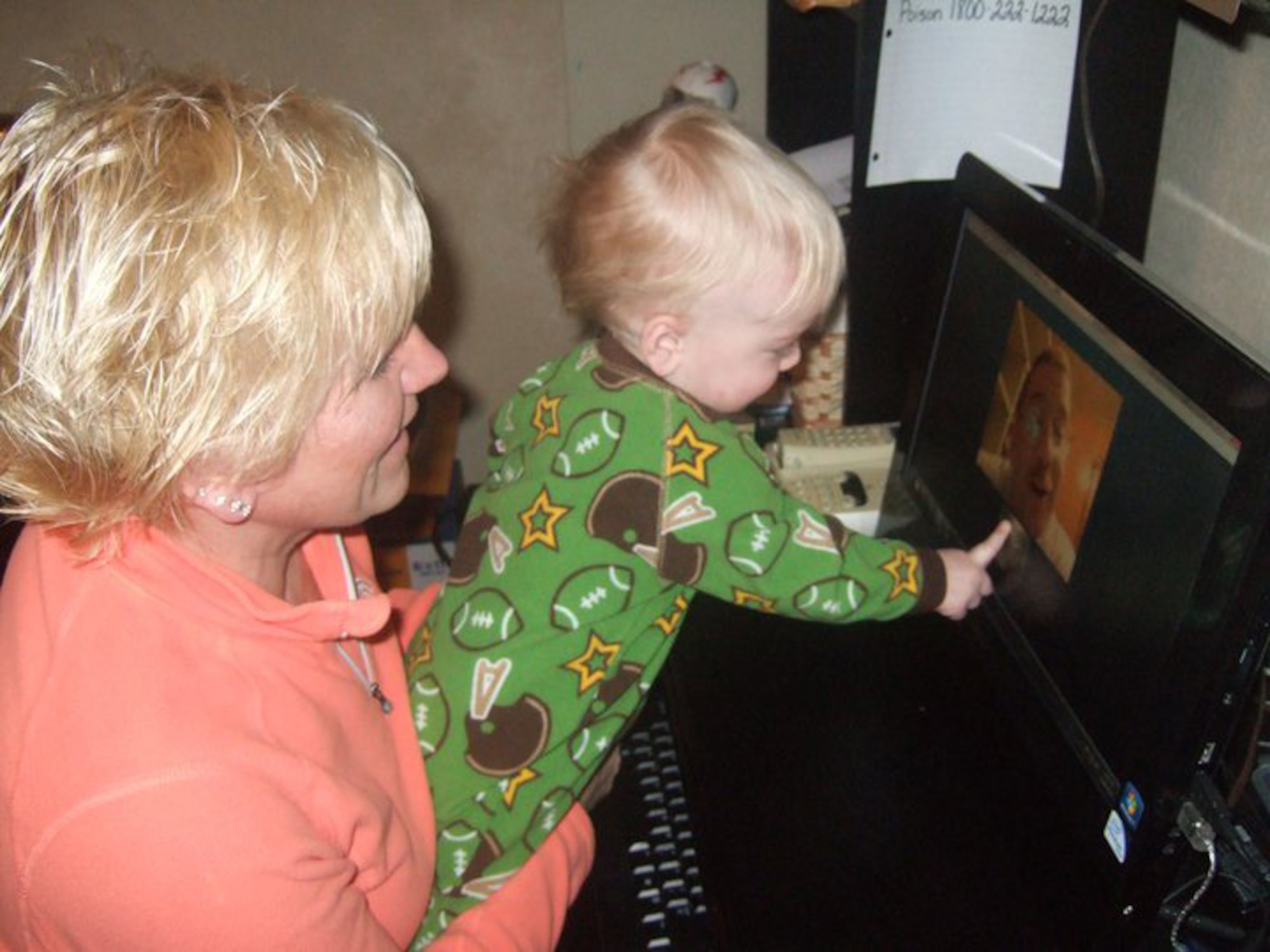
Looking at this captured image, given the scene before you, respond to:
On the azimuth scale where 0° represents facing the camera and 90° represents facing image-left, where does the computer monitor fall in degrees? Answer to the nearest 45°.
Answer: approximately 45°

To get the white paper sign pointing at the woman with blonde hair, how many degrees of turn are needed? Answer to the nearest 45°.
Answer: approximately 45° to its right

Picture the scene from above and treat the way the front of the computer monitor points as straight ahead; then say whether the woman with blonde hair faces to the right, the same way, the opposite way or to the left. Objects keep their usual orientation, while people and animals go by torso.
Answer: the opposite way

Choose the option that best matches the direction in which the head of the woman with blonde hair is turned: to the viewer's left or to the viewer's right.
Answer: to the viewer's right

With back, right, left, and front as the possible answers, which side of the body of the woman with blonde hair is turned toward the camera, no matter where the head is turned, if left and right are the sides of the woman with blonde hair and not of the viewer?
right

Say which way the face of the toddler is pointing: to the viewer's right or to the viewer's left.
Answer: to the viewer's right
